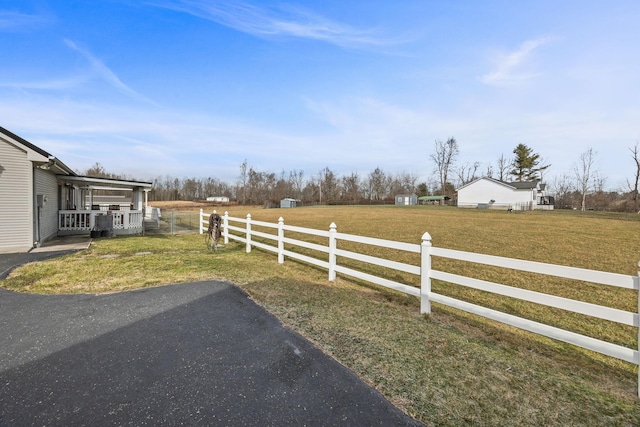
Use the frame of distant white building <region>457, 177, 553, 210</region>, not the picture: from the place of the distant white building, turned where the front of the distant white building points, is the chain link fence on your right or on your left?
on your right

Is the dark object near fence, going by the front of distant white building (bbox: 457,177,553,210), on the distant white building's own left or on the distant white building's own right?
on the distant white building's own right
